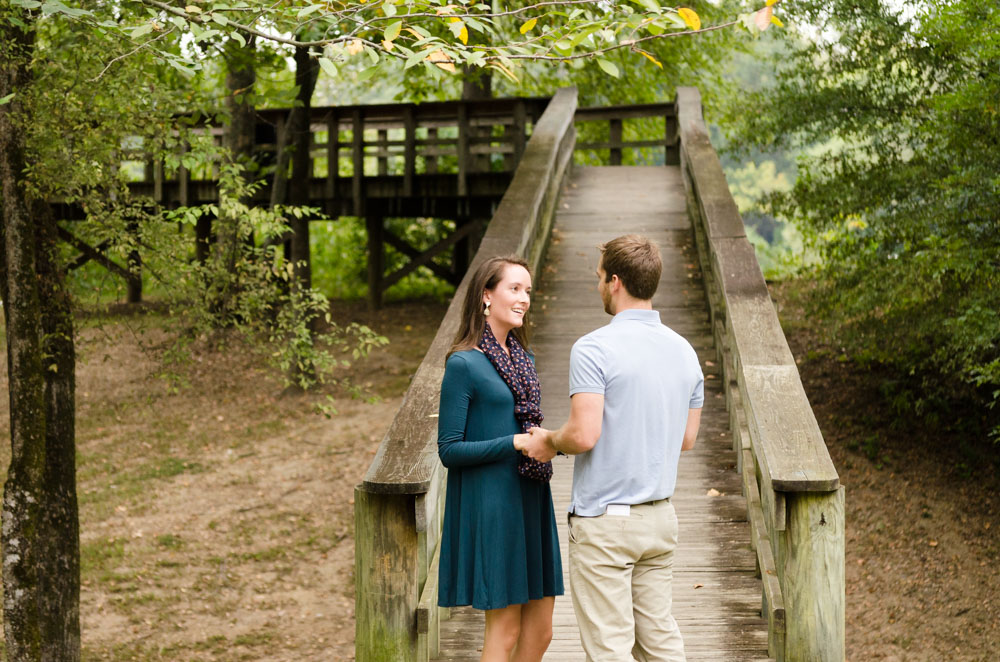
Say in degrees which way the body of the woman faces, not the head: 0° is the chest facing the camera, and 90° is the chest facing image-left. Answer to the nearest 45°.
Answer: approximately 315°

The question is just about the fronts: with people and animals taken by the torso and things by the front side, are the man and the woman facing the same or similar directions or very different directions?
very different directions

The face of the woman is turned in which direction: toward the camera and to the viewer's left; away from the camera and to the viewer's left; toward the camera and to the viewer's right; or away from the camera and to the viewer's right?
toward the camera and to the viewer's right

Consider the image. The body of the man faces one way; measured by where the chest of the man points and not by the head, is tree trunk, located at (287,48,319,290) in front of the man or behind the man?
in front

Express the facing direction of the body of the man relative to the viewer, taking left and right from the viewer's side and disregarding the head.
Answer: facing away from the viewer and to the left of the viewer
